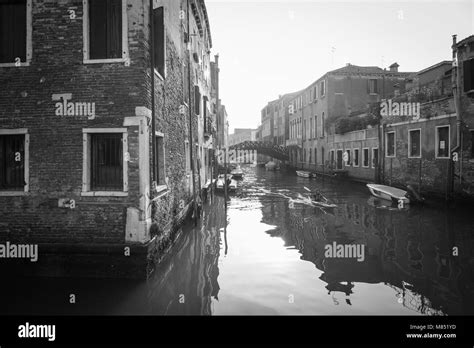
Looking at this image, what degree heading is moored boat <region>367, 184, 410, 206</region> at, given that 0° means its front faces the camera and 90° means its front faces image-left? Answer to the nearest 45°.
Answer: approximately 135°

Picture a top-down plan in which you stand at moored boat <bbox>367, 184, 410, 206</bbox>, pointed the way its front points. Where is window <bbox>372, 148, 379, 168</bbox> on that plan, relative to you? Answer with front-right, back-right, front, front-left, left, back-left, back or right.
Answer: front-right

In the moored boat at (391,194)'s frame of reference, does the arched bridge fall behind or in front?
in front

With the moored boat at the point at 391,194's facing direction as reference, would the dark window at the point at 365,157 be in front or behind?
in front
